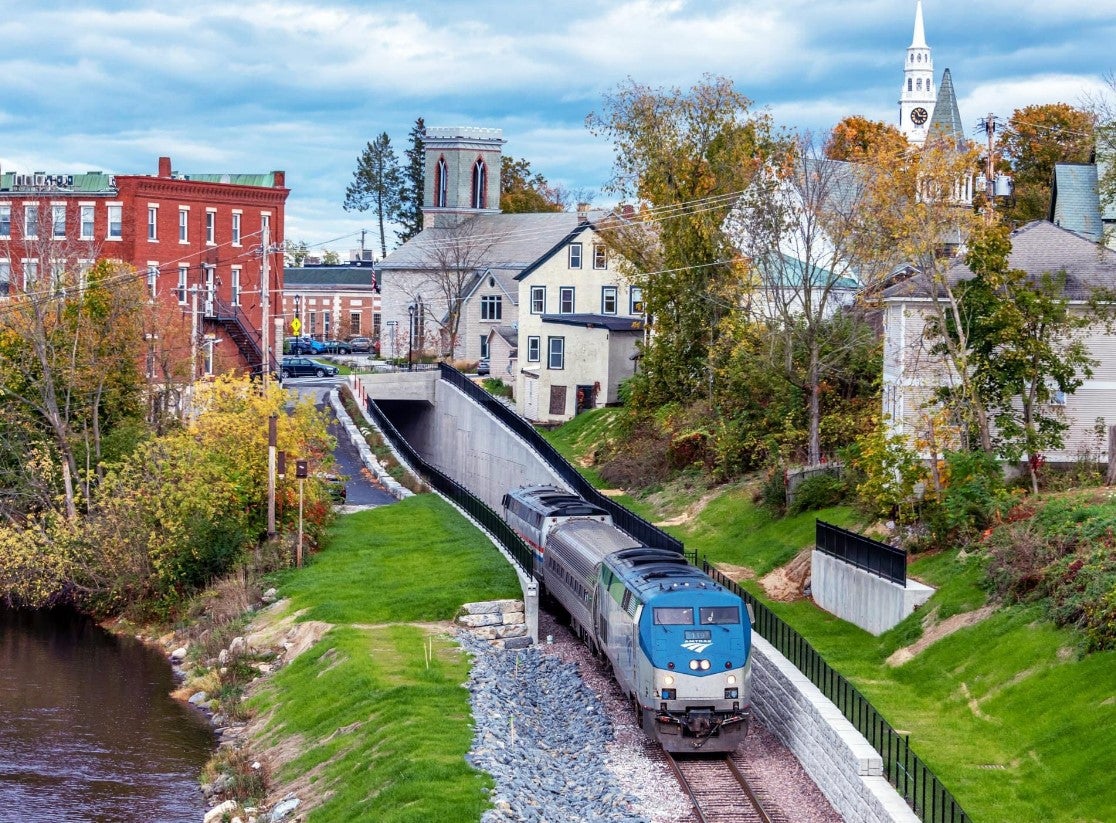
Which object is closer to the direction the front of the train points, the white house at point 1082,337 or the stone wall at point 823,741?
the stone wall

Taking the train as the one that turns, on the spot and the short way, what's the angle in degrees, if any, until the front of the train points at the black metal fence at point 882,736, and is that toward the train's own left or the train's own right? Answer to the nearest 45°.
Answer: approximately 45° to the train's own left

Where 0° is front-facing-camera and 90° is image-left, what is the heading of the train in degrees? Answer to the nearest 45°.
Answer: approximately 0°

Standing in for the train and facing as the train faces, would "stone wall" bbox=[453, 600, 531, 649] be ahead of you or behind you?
behind

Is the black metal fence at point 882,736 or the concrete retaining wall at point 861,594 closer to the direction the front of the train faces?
the black metal fence

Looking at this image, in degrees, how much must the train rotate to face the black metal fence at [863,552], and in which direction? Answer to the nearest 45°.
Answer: approximately 135° to its left
